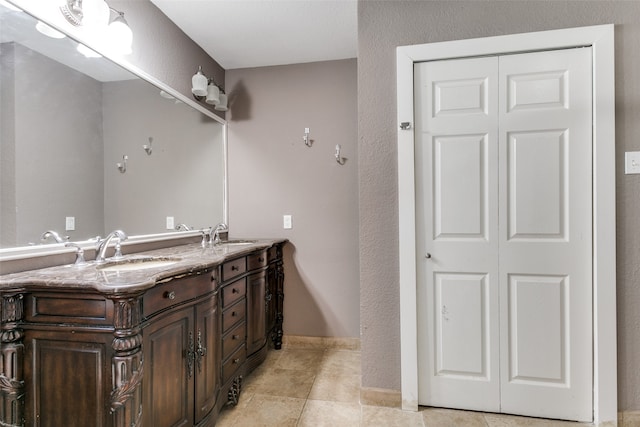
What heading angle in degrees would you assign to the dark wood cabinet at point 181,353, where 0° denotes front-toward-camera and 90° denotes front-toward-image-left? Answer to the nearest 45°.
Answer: approximately 315°

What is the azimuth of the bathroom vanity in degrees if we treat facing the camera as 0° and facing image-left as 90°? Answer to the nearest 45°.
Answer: approximately 315°

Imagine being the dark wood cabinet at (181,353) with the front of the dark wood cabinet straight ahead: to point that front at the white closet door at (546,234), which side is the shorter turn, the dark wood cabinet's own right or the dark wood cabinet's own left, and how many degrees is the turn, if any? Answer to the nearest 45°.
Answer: approximately 45° to the dark wood cabinet's own left

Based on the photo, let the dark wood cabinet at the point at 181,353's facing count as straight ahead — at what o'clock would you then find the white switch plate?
The white switch plate is roughly at 11 o'clock from the dark wood cabinet.
